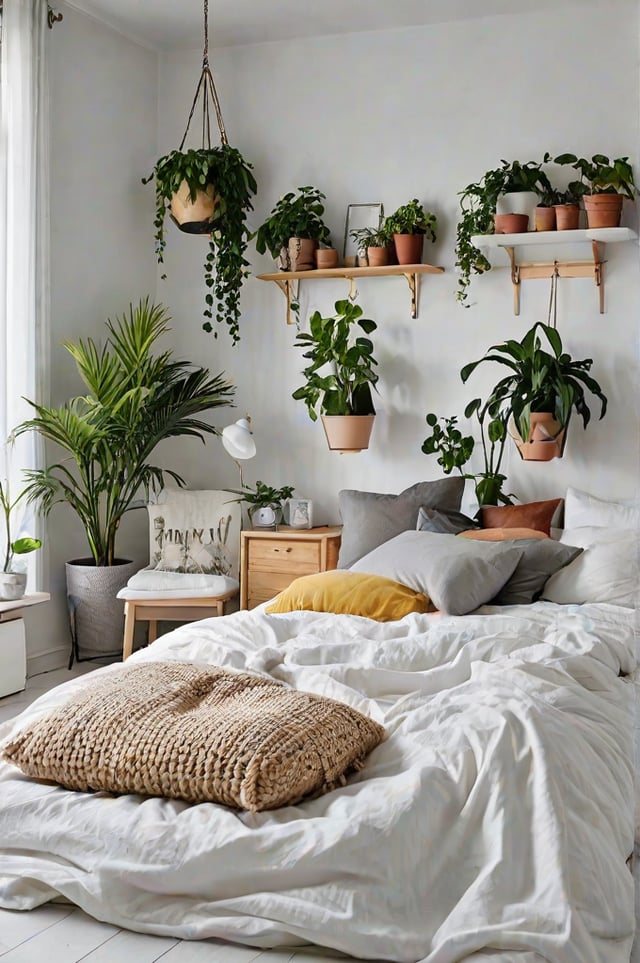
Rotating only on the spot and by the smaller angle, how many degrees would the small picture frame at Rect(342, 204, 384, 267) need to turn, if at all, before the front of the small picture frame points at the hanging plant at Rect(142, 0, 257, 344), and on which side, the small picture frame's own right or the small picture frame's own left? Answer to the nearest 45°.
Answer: approximately 90° to the small picture frame's own right

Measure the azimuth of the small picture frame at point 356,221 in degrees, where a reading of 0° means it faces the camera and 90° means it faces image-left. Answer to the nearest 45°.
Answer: approximately 0°

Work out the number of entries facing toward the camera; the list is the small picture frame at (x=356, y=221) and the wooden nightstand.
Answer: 2

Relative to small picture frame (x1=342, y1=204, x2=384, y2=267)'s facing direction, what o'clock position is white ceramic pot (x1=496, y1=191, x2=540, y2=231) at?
The white ceramic pot is roughly at 10 o'clock from the small picture frame.

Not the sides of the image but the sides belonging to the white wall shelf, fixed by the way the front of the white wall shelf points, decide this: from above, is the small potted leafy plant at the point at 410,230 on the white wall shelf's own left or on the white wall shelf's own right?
on the white wall shelf's own right

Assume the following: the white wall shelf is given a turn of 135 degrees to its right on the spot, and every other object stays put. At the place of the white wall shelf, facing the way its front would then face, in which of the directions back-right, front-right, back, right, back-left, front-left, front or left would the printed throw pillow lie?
front-left

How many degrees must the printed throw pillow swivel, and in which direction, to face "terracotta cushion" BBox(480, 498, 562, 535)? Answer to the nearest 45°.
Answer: approximately 45° to its left

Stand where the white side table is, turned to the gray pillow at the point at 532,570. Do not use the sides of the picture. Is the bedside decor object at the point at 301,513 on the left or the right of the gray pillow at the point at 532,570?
left

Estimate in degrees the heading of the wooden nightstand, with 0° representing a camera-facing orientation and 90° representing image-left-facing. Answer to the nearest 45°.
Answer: approximately 0°

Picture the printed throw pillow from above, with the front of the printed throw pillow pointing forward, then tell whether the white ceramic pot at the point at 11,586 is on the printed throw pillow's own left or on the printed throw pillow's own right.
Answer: on the printed throw pillow's own right

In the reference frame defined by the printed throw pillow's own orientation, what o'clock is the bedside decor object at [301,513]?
The bedside decor object is roughly at 9 o'clock from the printed throw pillow.

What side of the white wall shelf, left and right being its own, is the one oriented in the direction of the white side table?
right
